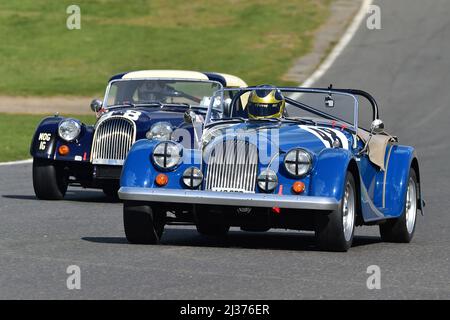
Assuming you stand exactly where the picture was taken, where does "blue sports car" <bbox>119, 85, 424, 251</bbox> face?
facing the viewer and to the left of the viewer

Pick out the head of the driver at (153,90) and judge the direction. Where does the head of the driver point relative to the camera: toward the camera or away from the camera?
toward the camera

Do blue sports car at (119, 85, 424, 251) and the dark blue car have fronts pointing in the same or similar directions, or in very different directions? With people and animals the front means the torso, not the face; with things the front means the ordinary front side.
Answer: same or similar directions

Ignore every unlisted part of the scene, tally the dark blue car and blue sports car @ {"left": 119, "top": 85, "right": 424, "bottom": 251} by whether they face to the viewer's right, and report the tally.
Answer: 0
